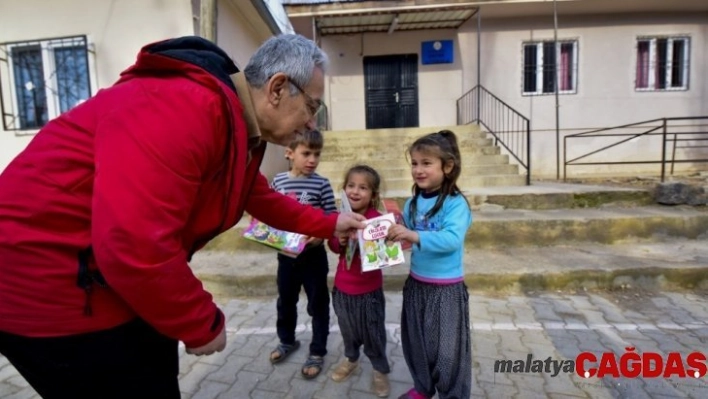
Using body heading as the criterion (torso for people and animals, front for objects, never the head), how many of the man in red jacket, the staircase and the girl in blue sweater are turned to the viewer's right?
1

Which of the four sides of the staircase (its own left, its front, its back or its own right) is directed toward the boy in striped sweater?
front

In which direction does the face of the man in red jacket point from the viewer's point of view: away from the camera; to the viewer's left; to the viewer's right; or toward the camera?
to the viewer's right

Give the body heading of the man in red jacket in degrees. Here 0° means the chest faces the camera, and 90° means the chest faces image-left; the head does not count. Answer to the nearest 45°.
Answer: approximately 270°

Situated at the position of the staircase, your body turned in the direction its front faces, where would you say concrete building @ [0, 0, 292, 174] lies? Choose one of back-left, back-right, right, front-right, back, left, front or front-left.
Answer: front-right

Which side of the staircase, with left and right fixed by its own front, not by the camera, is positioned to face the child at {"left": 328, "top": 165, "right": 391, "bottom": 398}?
front

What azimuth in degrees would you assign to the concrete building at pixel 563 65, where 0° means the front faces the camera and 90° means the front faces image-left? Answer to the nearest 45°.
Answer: approximately 0°

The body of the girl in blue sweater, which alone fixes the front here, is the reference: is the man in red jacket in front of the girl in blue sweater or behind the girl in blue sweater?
in front
